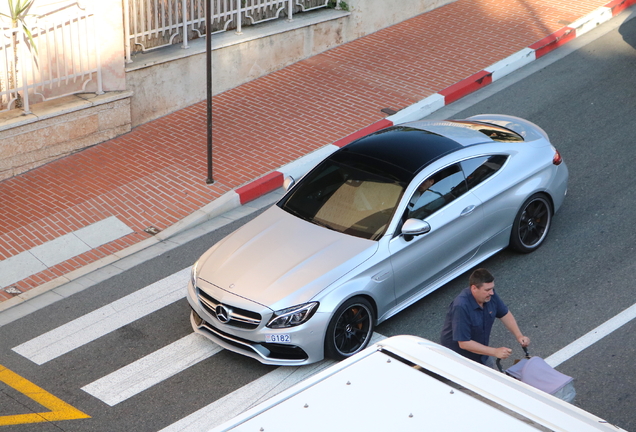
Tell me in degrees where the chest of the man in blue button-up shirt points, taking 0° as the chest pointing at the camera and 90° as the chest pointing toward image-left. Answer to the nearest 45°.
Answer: approximately 315°

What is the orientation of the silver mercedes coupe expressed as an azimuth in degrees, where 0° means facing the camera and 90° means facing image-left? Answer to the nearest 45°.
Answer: approximately 45°

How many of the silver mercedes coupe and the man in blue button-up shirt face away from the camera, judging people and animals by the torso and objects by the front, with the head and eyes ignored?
0

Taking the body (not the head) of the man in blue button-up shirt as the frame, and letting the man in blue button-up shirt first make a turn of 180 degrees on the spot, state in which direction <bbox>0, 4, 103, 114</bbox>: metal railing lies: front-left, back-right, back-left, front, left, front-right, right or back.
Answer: front

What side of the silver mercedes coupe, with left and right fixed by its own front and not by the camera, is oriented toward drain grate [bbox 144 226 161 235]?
right

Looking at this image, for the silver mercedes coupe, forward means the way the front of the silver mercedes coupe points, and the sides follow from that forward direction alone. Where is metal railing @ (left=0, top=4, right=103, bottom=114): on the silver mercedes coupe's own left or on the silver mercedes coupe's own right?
on the silver mercedes coupe's own right

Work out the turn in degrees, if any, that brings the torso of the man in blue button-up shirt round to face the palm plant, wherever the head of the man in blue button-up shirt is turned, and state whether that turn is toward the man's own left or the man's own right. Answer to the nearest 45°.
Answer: approximately 180°

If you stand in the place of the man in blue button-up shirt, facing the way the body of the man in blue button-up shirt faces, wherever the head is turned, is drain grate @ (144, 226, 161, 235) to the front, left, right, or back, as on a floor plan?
back

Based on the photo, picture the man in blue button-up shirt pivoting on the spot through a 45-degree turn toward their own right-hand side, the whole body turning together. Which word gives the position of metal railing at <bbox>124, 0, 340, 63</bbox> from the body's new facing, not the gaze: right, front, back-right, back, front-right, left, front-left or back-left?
back-right

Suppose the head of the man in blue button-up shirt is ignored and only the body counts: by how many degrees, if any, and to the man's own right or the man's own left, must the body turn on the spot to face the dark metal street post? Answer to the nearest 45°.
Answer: approximately 180°

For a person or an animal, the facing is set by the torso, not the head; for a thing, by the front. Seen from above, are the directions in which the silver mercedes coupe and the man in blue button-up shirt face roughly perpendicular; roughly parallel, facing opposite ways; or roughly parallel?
roughly perpendicular
